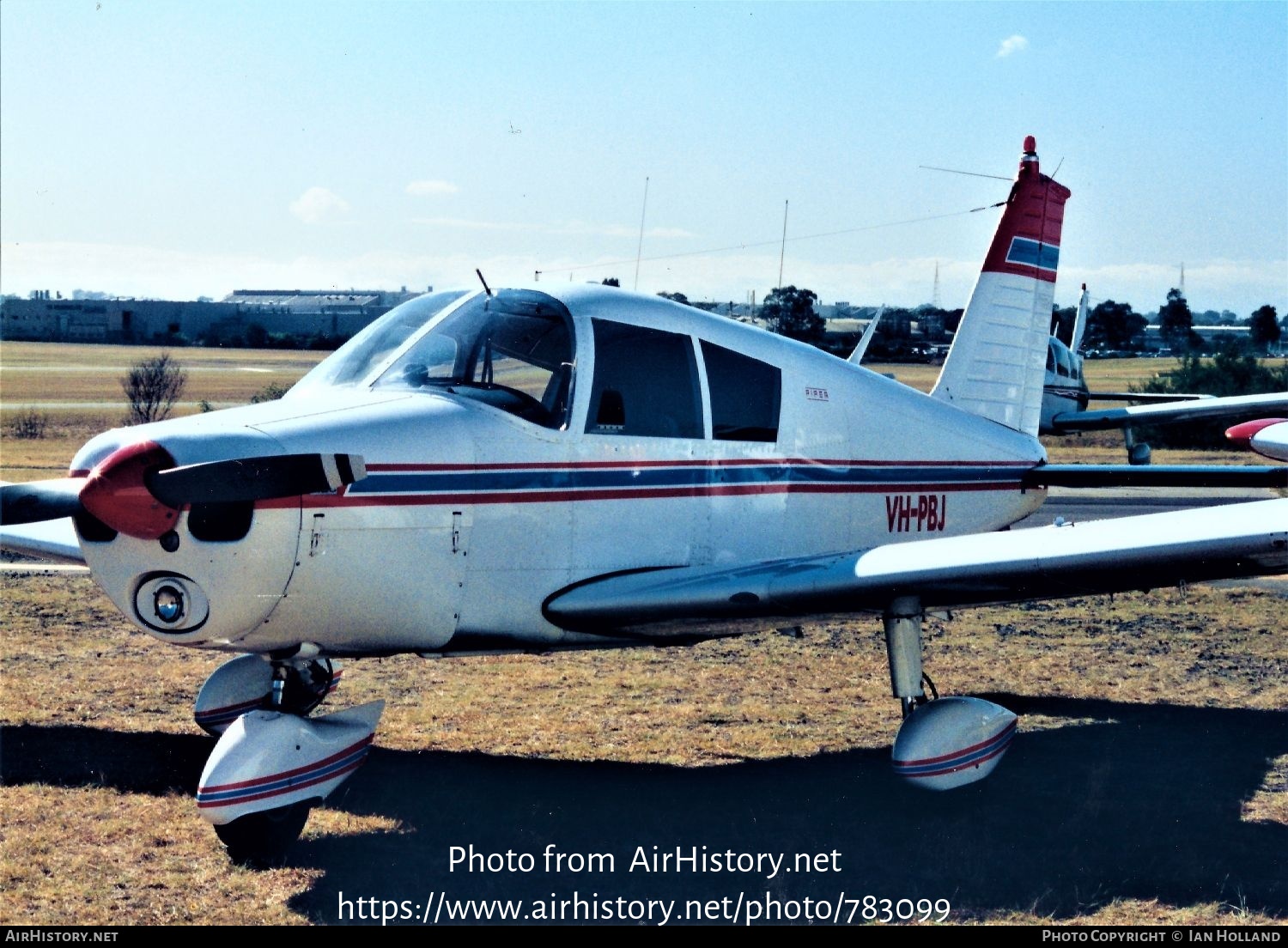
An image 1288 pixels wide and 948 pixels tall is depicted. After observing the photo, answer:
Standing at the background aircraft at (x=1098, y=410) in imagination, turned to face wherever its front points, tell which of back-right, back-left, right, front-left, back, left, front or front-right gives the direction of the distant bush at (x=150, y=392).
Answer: front-right

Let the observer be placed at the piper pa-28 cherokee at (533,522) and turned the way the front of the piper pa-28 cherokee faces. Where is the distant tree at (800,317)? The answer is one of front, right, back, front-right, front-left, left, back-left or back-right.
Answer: back-right

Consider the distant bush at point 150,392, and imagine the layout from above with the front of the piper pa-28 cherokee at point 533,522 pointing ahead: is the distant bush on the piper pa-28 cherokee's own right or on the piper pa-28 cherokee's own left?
on the piper pa-28 cherokee's own right

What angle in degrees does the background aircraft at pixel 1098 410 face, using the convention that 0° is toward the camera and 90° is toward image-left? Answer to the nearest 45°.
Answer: approximately 45°

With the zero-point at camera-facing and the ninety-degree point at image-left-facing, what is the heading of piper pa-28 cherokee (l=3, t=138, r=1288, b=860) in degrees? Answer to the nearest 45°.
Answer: approximately 45°

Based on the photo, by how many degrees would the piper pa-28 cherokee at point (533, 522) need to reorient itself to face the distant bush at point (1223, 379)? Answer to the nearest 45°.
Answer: approximately 180°
